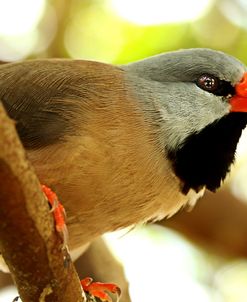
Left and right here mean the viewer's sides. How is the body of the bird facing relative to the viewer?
facing to the right of the viewer
